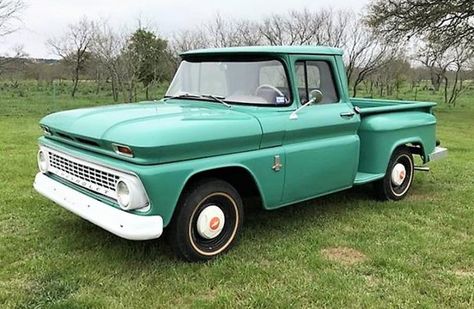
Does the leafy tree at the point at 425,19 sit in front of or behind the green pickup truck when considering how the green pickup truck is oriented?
behind

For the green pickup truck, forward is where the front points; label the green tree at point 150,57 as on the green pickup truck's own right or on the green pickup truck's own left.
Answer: on the green pickup truck's own right

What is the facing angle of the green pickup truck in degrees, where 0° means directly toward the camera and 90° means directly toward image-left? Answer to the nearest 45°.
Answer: approximately 45°

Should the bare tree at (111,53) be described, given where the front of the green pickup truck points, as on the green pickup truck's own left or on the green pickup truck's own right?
on the green pickup truck's own right
